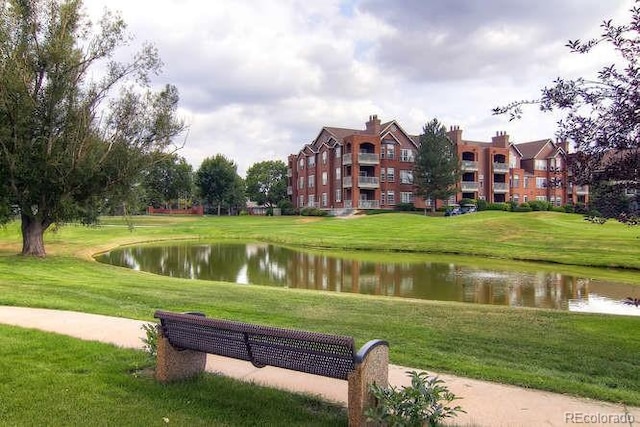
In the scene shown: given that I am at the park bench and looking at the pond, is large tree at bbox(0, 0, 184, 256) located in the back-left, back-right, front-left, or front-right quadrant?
front-left

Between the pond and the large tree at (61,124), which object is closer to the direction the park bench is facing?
the pond

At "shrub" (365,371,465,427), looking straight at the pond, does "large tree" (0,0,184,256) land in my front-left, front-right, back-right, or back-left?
front-left

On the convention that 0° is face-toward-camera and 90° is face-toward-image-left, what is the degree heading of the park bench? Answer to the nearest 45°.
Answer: approximately 225°

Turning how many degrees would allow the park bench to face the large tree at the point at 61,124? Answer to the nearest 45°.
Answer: approximately 90° to its left

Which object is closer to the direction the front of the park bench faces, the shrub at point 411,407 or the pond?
the pond

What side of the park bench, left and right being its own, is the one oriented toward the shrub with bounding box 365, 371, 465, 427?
right
